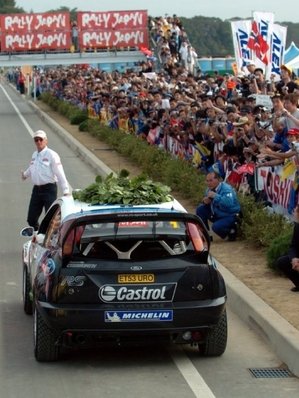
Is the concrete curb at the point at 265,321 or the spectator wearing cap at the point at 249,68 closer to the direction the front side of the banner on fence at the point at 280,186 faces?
the concrete curb

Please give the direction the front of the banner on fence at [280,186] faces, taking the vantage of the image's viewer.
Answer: facing the viewer and to the left of the viewer

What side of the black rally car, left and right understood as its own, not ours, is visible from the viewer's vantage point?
back

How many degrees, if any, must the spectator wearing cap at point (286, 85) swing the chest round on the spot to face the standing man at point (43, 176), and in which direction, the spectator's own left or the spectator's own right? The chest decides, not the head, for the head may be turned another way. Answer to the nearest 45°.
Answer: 0° — they already face them

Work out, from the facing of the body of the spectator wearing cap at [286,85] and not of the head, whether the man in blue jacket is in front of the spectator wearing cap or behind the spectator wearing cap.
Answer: in front

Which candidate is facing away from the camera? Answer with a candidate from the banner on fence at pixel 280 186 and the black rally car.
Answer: the black rally car

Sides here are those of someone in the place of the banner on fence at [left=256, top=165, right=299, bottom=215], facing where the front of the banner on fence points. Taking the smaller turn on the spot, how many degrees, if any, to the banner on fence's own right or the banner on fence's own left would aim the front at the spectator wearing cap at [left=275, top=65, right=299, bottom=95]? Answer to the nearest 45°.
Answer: approximately 135° to the banner on fence's own right

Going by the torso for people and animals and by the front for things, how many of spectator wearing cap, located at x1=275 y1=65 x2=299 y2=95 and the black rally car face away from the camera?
1

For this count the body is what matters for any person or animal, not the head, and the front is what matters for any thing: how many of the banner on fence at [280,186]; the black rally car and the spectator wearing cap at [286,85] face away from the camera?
1

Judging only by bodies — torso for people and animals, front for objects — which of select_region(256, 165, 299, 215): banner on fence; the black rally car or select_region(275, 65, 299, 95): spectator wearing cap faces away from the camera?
the black rally car

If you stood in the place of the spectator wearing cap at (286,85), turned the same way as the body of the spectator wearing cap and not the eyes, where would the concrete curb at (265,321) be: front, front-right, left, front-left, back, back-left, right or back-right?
front-left
